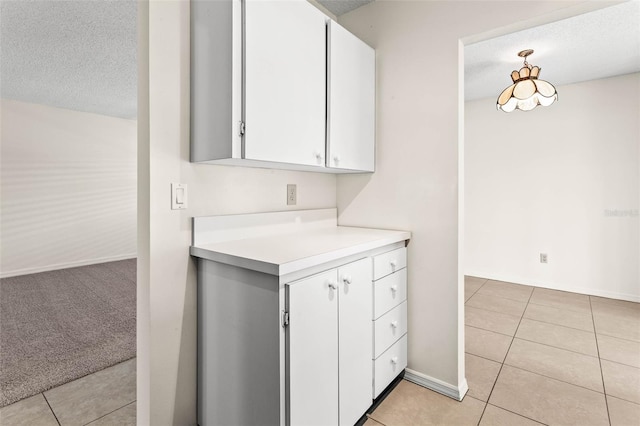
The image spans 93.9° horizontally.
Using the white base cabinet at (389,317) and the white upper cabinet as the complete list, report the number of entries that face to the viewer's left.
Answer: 0

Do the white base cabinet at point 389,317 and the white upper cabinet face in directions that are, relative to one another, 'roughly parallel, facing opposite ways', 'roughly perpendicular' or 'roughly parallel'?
roughly parallel

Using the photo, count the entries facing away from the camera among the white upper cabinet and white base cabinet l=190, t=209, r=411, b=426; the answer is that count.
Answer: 0

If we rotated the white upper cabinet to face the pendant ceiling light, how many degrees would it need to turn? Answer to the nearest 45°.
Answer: approximately 90° to its left

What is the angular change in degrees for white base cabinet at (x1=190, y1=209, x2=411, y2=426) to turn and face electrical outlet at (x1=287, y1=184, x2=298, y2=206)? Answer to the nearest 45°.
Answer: approximately 135° to its left

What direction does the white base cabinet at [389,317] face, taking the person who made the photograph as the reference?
facing the viewer and to the right of the viewer

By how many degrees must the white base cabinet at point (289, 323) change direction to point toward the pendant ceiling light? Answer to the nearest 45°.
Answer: approximately 90° to its left
